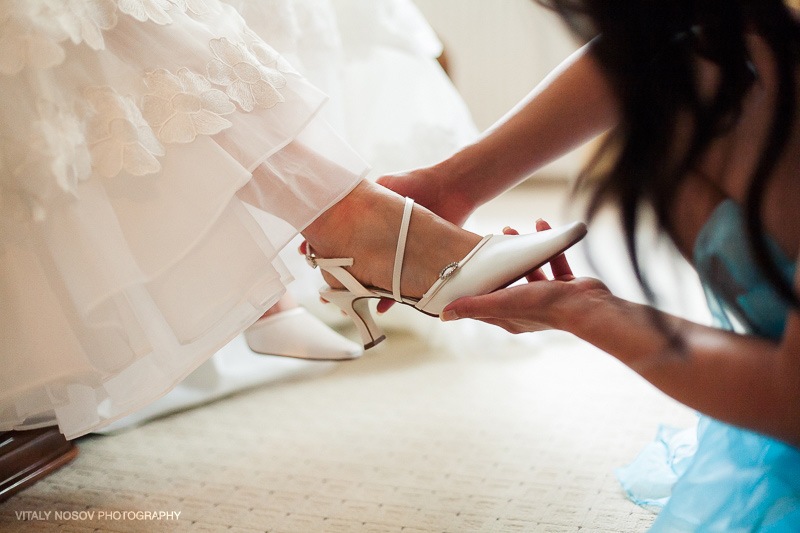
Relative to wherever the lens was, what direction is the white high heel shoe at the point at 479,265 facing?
facing to the right of the viewer

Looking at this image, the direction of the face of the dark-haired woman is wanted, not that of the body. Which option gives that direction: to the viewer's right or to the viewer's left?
to the viewer's left
